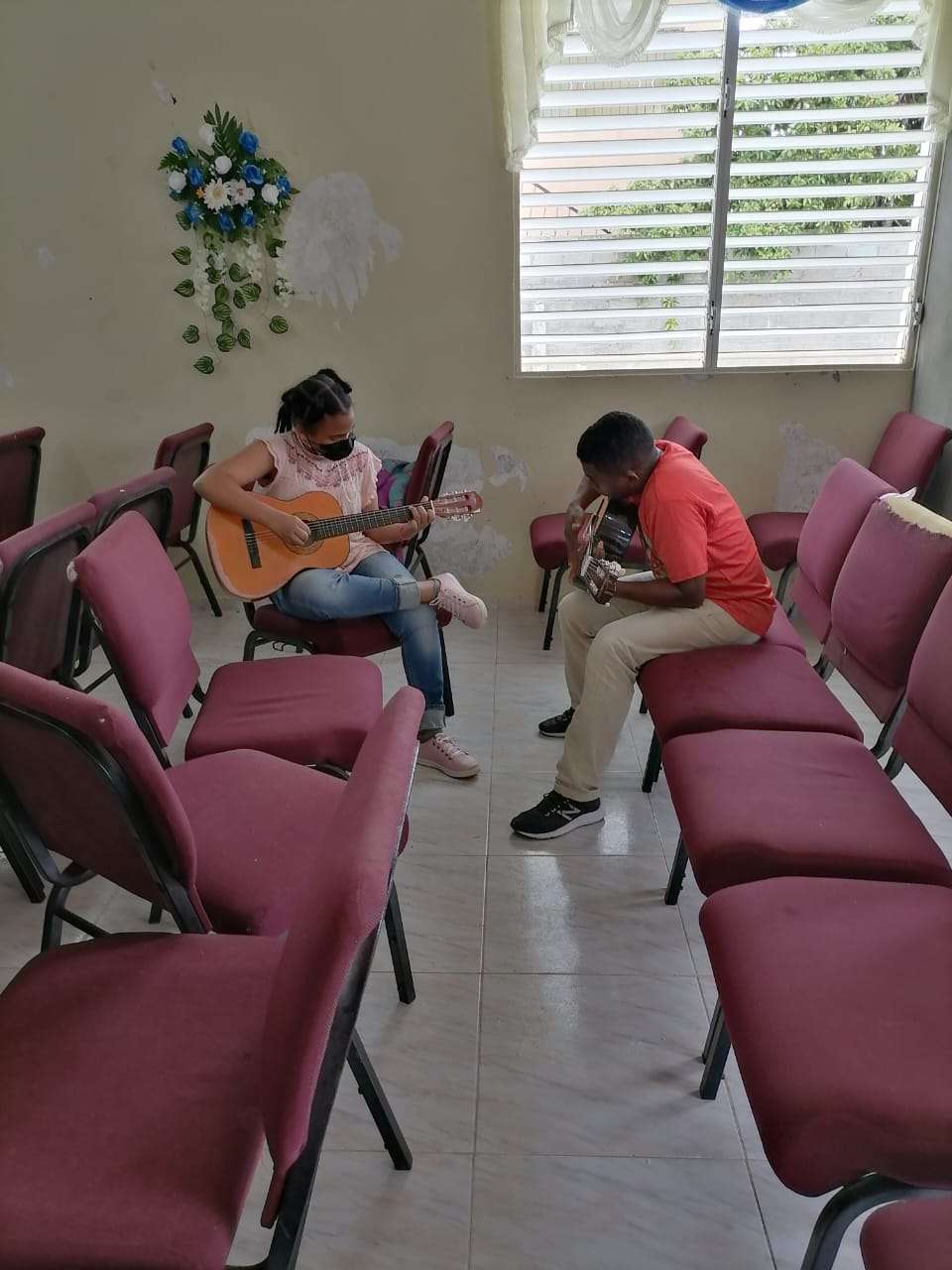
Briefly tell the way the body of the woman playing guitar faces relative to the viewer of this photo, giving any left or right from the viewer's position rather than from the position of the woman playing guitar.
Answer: facing the viewer and to the right of the viewer

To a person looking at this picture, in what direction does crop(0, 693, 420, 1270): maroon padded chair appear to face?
facing to the left of the viewer

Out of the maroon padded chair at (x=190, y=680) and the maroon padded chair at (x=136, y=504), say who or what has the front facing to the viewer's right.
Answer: the maroon padded chair at (x=190, y=680)

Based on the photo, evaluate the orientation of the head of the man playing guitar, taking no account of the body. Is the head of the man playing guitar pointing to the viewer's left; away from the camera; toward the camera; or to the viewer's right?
to the viewer's left

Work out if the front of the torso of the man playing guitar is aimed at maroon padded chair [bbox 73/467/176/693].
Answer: yes

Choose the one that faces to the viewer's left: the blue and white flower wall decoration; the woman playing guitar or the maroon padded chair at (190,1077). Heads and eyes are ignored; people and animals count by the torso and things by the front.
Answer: the maroon padded chair

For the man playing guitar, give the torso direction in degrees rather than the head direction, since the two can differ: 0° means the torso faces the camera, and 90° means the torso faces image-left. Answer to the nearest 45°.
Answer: approximately 90°

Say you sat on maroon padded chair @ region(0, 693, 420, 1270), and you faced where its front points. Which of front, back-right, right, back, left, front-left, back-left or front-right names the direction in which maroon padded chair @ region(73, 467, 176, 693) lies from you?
right

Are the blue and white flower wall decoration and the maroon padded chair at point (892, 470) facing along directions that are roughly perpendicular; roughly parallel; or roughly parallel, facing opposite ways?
roughly perpendicular

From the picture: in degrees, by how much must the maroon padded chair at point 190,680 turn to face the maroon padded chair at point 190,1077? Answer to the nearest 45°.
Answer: approximately 90° to its right

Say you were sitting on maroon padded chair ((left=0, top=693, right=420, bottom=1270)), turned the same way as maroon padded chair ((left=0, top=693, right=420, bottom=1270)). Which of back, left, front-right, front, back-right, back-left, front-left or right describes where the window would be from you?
back-right

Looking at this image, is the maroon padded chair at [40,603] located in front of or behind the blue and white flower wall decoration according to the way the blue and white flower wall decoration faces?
in front

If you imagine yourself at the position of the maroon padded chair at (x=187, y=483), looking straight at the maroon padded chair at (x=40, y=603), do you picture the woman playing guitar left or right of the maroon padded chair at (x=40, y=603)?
left
